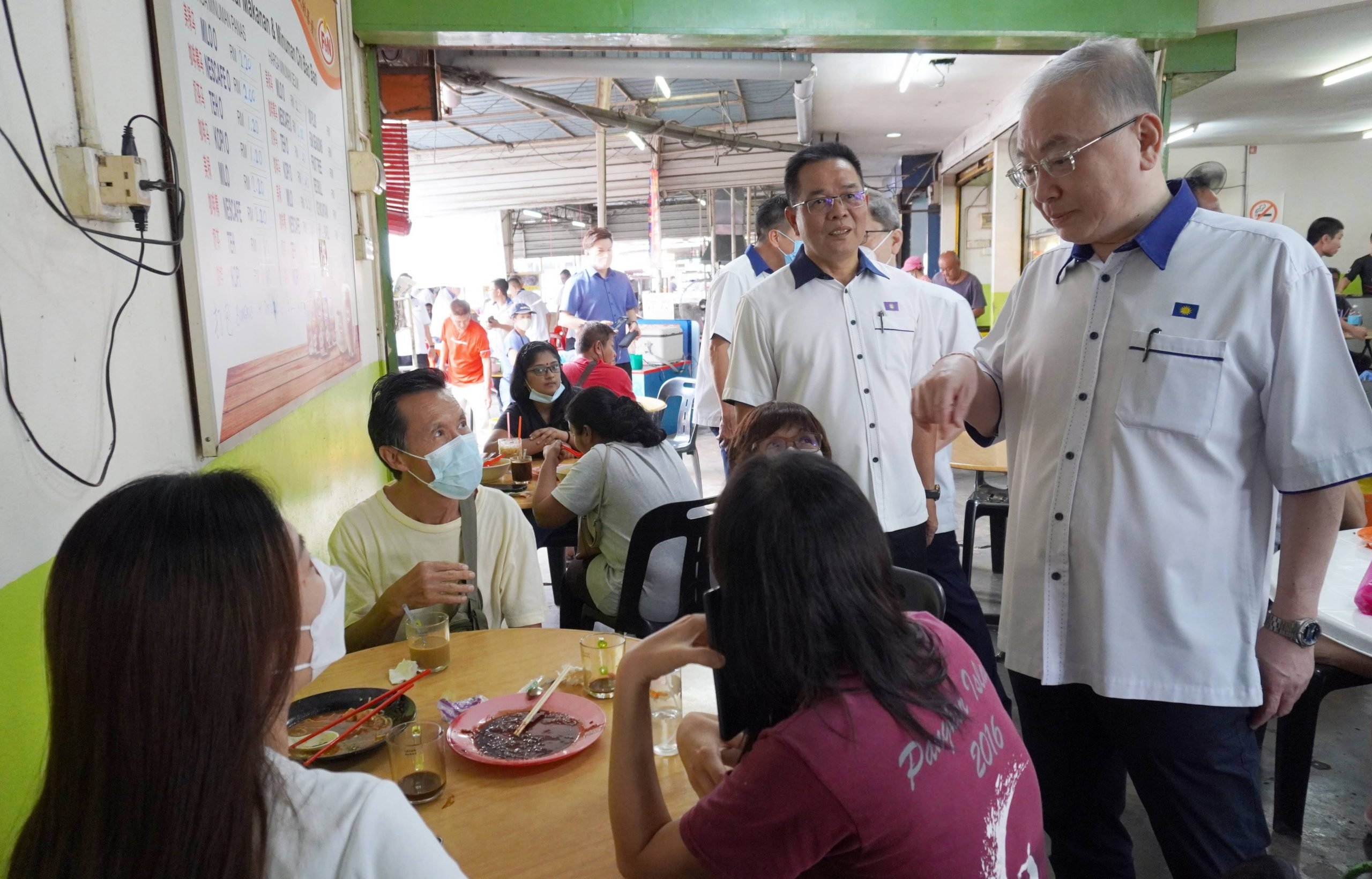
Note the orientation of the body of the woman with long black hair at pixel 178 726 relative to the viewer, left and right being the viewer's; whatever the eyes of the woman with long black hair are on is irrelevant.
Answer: facing away from the viewer and to the right of the viewer

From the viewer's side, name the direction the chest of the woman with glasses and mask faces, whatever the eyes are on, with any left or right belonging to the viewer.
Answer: facing the viewer and to the right of the viewer

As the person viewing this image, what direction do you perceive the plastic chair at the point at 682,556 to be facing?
facing away from the viewer and to the left of the viewer

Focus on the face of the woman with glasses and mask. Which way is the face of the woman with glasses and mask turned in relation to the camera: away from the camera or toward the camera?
toward the camera

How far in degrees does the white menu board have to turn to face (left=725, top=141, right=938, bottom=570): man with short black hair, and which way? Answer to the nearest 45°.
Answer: approximately 45° to its left

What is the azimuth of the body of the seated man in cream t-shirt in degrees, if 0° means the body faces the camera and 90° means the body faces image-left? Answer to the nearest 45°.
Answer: approximately 315°

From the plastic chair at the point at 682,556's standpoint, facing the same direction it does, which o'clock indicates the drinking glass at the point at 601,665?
The drinking glass is roughly at 8 o'clock from the plastic chair.

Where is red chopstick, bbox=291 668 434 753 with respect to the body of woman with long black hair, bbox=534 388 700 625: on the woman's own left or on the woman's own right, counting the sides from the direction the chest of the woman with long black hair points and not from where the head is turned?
on the woman's own left

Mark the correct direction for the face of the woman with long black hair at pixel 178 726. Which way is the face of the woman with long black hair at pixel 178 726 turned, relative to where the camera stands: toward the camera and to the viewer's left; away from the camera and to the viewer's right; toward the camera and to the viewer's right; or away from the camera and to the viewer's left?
away from the camera and to the viewer's right

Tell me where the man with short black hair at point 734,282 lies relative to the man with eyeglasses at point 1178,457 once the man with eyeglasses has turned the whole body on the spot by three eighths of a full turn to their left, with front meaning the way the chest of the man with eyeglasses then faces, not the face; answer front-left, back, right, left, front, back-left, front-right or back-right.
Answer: back-left

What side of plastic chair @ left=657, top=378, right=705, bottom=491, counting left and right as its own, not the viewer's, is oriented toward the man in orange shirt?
right

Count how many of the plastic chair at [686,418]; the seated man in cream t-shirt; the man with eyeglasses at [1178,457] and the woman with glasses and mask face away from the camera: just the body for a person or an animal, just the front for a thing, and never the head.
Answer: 0

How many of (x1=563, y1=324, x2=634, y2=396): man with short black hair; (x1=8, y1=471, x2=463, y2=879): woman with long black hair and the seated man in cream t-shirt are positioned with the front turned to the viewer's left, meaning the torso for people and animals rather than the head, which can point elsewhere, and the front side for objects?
0

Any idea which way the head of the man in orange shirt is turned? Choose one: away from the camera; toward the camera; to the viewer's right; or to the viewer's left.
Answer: toward the camera

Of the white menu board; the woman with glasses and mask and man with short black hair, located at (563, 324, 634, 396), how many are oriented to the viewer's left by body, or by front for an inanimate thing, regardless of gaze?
0
